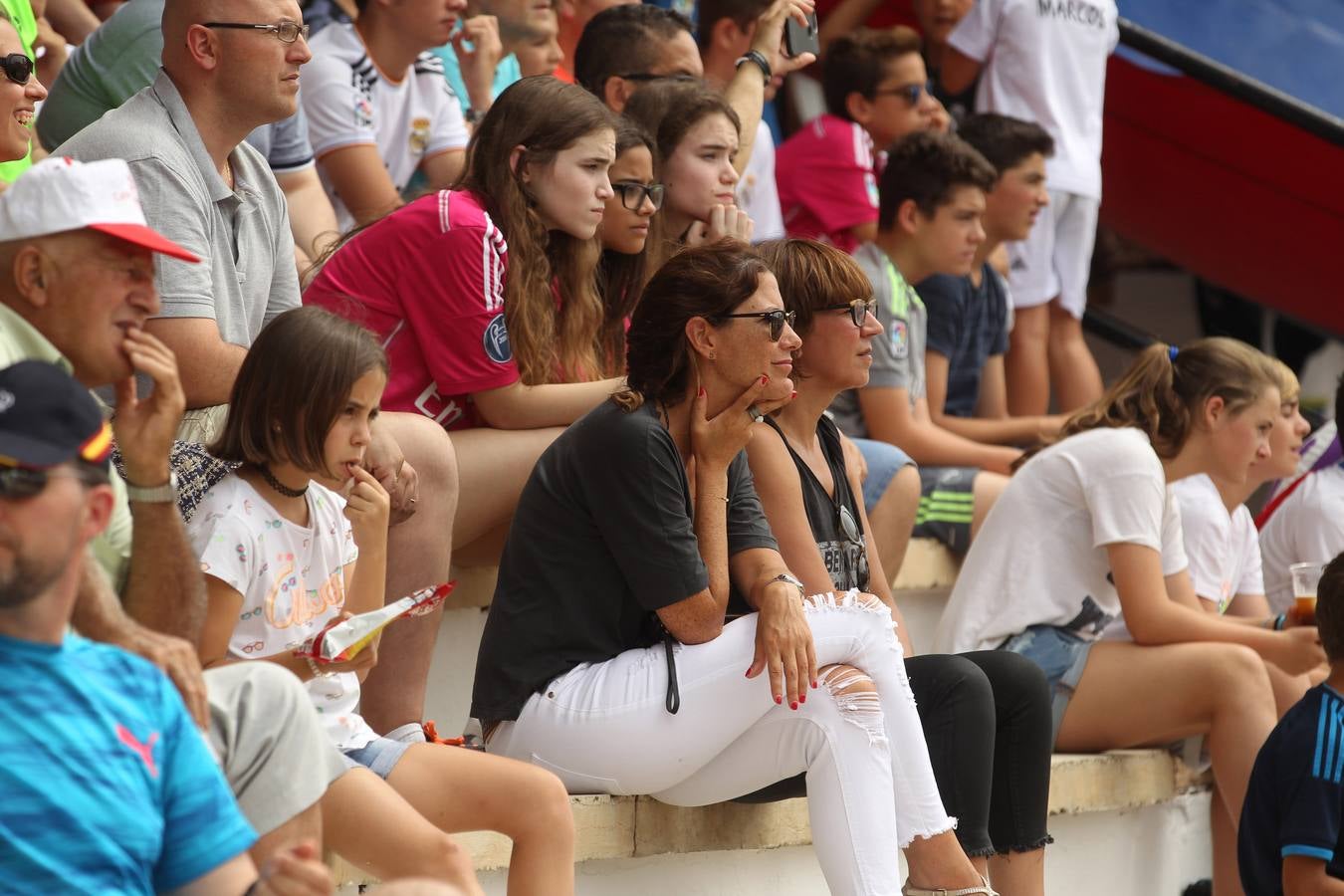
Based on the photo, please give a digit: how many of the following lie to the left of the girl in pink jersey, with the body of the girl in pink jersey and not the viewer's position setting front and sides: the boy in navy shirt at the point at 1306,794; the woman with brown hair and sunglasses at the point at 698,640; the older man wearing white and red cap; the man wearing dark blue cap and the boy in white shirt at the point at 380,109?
1

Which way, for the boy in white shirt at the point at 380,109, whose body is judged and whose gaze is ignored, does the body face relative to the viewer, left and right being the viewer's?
facing the viewer and to the right of the viewer

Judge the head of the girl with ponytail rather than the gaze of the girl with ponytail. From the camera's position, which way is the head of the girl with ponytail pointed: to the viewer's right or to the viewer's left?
to the viewer's right

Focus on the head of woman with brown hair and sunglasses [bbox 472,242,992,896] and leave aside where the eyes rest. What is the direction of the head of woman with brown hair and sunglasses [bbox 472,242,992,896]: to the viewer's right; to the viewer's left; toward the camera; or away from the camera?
to the viewer's right

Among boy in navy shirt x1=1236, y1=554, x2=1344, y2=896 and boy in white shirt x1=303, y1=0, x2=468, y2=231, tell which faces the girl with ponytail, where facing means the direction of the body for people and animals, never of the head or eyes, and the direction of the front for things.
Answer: the boy in white shirt

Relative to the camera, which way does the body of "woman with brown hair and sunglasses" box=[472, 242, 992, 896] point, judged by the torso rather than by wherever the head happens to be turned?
to the viewer's right

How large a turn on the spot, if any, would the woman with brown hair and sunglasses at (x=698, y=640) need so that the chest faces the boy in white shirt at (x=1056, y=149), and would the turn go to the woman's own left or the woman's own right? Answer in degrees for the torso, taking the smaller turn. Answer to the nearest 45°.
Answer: approximately 90° to the woman's own left

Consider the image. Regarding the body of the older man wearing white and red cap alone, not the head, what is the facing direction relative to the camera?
to the viewer's right

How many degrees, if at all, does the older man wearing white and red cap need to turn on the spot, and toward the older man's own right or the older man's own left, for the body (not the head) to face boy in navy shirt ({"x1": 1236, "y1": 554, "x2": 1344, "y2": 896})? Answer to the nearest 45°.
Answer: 0° — they already face them

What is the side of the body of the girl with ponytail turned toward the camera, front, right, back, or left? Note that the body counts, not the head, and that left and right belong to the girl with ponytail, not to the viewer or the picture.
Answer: right

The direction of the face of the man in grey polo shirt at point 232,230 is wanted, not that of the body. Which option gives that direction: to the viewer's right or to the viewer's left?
to the viewer's right

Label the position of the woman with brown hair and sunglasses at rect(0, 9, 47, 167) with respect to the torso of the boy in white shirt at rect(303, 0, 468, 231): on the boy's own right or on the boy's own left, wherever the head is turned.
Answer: on the boy's own right

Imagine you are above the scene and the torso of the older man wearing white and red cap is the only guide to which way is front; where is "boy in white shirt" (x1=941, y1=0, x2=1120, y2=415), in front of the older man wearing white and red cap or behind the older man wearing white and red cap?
in front

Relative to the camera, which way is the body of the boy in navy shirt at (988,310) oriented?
to the viewer's right
